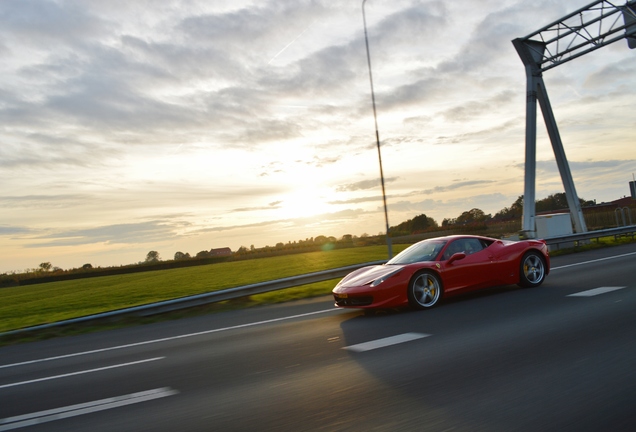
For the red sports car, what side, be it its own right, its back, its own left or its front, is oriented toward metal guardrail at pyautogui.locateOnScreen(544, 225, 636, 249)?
back

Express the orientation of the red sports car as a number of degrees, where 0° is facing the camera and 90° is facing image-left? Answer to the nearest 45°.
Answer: approximately 45°
